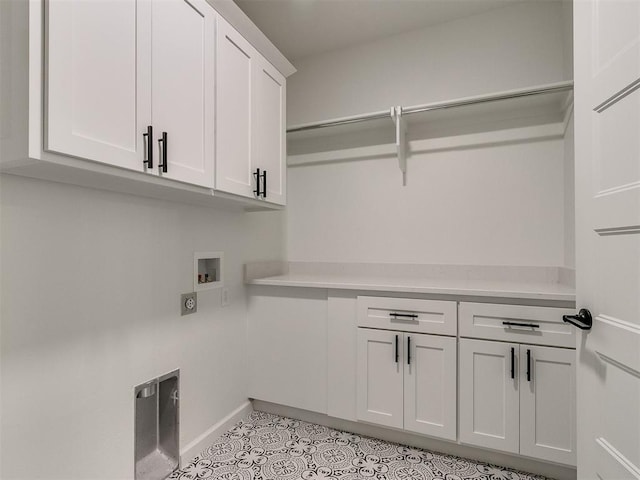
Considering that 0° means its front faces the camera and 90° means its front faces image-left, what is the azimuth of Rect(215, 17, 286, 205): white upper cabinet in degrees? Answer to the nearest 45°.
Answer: approximately 315°

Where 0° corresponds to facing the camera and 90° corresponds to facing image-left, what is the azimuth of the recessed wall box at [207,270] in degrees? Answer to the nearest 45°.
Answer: approximately 315°

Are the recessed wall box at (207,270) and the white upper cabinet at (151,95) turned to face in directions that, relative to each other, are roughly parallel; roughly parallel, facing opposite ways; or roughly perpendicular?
roughly parallel

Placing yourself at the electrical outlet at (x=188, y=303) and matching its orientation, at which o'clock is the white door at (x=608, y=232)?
The white door is roughly at 12 o'clock from the electrical outlet.

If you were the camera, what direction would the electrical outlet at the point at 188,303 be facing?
facing the viewer and to the right of the viewer

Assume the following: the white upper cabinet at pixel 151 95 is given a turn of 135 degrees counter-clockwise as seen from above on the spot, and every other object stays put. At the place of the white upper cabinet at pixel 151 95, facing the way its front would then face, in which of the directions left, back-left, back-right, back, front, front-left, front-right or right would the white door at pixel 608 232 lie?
back-right

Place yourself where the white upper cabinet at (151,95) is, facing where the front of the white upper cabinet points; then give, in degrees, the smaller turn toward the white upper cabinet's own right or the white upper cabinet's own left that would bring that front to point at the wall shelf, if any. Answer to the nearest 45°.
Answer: approximately 45° to the white upper cabinet's own left
